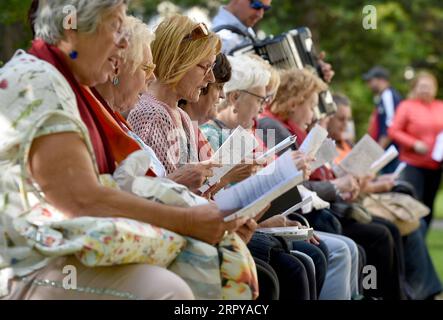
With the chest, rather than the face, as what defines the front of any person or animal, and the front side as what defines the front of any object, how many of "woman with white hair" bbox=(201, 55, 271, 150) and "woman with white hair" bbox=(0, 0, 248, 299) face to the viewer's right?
2

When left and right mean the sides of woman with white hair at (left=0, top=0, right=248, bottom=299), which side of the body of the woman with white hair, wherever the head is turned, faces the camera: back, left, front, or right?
right

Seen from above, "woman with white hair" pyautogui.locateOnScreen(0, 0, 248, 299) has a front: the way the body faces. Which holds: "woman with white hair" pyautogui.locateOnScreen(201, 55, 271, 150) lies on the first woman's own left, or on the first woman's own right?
on the first woman's own left

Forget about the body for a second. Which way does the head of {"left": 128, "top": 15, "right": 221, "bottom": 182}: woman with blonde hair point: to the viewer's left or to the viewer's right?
to the viewer's right

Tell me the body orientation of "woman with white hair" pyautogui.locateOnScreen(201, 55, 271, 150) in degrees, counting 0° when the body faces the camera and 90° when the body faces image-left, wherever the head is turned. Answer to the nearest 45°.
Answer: approximately 270°
